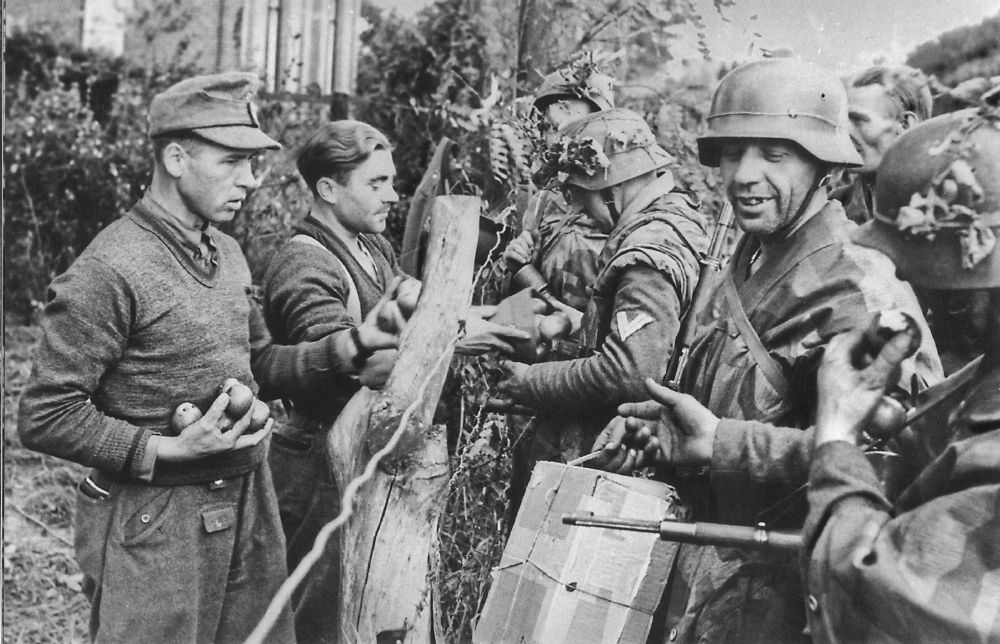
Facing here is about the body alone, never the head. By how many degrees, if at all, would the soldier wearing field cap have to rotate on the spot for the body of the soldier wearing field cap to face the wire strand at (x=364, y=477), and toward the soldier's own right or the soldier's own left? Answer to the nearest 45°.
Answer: approximately 45° to the soldier's own left

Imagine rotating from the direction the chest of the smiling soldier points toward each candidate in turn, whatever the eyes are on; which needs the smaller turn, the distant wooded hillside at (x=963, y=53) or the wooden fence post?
the wooden fence post

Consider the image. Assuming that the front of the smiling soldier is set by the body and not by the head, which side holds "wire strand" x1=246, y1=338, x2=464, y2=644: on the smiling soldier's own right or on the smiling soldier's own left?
on the smiling soldier's own right

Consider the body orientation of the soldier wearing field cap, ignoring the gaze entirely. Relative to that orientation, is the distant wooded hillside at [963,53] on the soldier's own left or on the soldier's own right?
on the soldier's own left

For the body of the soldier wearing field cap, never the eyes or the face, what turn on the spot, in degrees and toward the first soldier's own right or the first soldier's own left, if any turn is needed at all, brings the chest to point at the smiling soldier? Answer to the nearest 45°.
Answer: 0° — they already face them

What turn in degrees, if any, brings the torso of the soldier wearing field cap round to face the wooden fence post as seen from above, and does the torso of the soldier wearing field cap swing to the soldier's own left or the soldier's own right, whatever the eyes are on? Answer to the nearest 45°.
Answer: approximately 45° to the soldier's own left

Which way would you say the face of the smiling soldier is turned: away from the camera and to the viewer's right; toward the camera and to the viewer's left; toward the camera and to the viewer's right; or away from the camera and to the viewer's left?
toward the camera and to the viewer's left

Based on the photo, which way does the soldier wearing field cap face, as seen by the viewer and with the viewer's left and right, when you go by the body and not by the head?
facing the viewer and to the right of the viewer

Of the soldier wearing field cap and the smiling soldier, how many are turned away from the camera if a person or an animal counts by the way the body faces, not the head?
0

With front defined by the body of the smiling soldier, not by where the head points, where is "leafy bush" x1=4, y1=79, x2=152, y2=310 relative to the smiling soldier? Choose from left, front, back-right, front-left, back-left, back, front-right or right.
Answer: right

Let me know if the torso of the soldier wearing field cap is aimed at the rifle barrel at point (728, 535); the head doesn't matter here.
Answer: yes

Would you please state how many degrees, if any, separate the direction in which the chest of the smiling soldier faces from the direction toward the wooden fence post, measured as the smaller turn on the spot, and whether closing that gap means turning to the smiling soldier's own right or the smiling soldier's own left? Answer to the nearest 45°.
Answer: approximately 45° to the smiling soldier's own right

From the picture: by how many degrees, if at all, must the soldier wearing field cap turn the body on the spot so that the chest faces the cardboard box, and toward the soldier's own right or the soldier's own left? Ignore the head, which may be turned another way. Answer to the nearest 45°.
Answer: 0° — they already face it

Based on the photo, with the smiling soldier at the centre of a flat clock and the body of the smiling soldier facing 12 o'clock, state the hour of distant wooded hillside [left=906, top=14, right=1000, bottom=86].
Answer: The distant wooded hillside is roughly at 5 o'clock from the smiling soldier.

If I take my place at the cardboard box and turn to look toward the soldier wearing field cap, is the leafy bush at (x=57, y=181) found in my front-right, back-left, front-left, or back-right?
front-right
